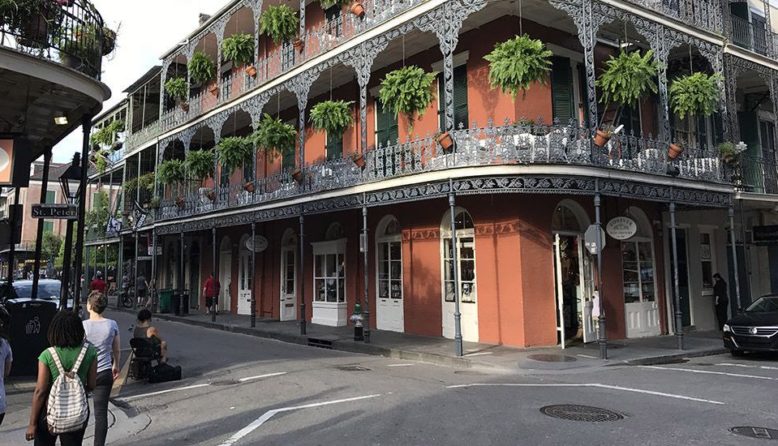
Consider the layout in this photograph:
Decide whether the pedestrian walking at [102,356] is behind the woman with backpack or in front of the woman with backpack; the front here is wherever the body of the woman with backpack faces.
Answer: in front

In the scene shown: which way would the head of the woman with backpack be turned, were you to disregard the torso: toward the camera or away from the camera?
away from the camera

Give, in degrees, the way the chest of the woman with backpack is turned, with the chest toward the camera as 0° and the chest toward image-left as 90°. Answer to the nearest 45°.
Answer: approximately 180°

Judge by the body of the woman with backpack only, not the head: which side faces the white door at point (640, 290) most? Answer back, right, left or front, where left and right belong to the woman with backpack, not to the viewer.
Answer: right

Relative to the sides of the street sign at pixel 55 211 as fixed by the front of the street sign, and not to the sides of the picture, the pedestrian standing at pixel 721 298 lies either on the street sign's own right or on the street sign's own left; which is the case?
on the street sign's own left

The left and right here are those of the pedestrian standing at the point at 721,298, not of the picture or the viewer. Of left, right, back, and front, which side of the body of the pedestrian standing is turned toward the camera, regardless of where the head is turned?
left

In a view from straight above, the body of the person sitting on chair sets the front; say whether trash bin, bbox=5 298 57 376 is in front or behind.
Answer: behind

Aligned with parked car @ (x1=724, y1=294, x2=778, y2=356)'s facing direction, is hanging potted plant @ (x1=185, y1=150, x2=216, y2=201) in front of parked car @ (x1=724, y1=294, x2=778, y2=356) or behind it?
in front

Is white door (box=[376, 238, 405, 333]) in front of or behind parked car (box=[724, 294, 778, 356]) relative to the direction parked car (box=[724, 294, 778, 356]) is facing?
in front

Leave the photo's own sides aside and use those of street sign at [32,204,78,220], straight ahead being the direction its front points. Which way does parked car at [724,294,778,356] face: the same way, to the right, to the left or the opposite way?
to the right

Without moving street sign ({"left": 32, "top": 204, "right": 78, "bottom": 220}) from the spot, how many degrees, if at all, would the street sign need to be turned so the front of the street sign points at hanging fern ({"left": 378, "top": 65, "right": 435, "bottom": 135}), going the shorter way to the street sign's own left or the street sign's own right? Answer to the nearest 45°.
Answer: approximately 90° to the street sign's own left

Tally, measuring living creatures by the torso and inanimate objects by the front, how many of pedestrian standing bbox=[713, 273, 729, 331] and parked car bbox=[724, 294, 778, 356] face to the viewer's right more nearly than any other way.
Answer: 0
